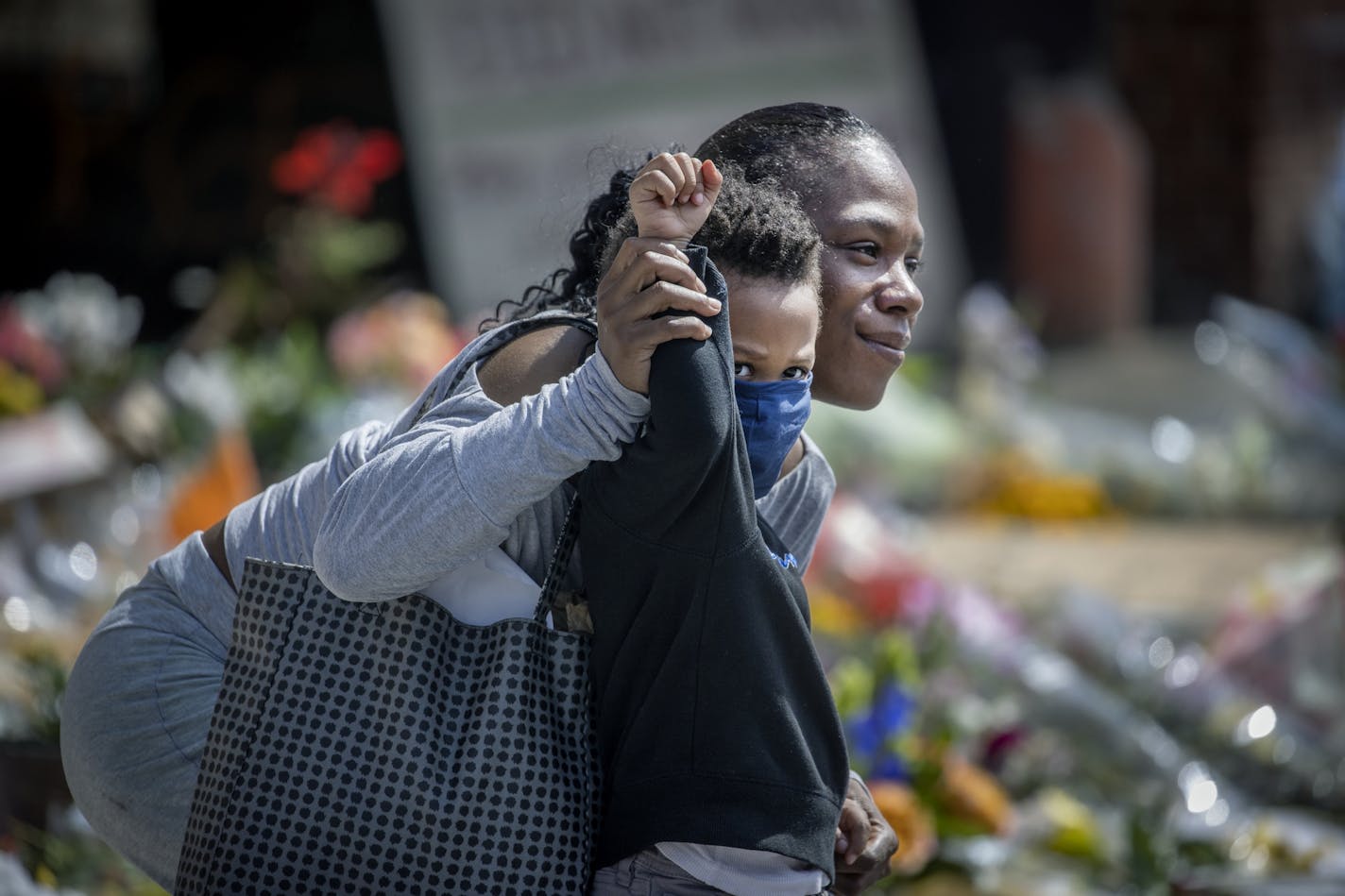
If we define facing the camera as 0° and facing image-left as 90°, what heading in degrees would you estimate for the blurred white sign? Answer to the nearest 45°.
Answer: approximately 0°

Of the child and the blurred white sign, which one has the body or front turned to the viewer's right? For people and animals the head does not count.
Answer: the child

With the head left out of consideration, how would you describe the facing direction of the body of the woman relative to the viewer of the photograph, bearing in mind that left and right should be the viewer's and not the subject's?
facing to the right of the viewer

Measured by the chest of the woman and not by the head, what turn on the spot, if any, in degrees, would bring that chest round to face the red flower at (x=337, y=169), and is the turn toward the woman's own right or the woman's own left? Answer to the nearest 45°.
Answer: approximately 90° to the woman's own left

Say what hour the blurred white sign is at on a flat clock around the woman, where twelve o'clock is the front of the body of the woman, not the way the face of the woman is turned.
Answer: The blurred white sign is roughly at 9 o'clock from the woman.

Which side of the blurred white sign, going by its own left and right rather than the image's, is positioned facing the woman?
front

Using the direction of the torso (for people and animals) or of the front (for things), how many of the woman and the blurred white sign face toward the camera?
1

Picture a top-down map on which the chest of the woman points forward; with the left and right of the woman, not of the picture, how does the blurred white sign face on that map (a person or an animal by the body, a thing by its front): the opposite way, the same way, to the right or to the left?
to the right

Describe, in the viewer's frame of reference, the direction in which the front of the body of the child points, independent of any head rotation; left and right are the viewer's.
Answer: facing to the right of the viewer
